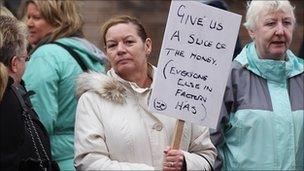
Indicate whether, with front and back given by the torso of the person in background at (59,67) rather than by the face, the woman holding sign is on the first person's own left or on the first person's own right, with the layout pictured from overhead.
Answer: on the first person's own left

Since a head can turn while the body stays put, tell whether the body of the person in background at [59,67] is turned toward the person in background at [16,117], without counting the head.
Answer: no

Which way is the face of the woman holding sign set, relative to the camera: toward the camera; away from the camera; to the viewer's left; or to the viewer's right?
toward the camera
